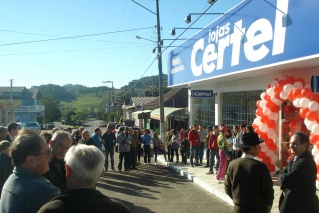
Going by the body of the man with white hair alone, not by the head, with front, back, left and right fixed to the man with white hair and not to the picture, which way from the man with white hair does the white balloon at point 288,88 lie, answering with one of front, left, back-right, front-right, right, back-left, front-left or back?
front-right

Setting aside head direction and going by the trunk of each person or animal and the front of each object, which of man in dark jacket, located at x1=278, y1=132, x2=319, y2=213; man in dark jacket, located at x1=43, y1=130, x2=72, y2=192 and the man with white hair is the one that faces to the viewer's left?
man in dark jacket, located at x1=278, y1=132, x2=319, y2=213

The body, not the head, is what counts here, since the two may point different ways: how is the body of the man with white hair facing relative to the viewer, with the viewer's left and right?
facing away from the viewer

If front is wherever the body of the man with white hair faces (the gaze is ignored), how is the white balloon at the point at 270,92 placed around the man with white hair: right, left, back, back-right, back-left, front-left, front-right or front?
front-right

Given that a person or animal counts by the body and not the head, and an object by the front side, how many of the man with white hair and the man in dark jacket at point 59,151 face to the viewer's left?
0

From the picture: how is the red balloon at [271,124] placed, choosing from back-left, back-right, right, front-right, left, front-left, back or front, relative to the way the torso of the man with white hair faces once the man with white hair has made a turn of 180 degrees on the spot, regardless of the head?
back-left

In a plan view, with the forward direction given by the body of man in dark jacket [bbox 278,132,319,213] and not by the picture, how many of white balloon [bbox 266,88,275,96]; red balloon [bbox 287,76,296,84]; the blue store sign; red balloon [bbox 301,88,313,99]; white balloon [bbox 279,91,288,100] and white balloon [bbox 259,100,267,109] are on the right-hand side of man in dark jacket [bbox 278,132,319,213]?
6

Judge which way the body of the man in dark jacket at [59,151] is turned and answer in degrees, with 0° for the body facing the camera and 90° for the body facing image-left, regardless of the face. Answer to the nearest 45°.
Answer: approximately 315°

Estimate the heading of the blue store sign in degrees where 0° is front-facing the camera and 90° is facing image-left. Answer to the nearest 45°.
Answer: approximately 45°

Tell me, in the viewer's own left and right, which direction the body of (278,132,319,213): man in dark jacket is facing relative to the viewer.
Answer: facing to the left of the viewer

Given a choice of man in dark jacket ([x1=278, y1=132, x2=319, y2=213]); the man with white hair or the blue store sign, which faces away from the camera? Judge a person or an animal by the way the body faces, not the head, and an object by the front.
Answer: the man with white hair

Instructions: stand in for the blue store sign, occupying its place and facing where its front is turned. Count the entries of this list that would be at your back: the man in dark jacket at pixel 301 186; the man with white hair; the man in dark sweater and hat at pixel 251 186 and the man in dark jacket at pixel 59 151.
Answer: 0

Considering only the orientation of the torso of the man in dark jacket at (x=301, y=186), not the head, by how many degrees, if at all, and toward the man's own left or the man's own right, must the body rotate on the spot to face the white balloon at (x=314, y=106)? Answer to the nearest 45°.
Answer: approximately 90° to the man's own right
